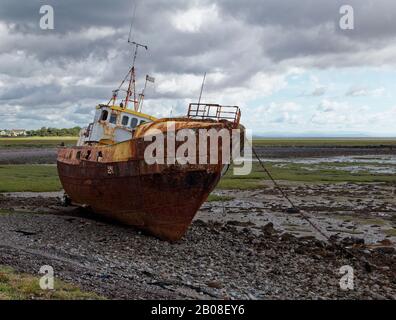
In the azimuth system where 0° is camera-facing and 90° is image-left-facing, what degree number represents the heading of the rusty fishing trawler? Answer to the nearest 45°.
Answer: approximately 315°
